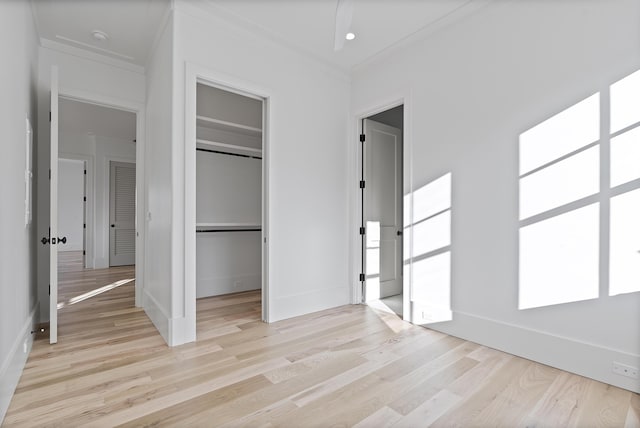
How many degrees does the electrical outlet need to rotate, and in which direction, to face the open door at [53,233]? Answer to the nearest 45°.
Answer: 0° — it already faces it

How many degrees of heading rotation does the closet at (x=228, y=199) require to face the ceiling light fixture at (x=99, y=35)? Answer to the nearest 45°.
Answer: approximately 90° to its right

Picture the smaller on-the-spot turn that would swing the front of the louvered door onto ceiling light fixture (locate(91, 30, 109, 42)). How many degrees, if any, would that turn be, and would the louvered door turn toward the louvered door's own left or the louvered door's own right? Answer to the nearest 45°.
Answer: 0° — it already faces it

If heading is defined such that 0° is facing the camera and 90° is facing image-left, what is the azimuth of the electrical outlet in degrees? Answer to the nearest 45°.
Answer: approximately 45°

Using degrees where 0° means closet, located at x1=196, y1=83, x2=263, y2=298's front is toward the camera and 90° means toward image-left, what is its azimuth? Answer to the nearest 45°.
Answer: approximately 315°

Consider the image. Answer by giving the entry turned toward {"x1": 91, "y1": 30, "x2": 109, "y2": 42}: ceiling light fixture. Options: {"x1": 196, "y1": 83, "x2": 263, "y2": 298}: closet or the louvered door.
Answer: the louvered door
